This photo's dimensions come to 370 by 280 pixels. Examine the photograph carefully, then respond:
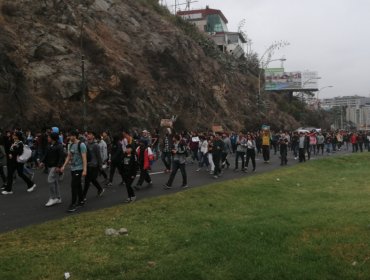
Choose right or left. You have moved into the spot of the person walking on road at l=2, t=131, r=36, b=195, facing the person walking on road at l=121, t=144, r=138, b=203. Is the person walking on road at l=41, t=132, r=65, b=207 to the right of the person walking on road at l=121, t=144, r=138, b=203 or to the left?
right

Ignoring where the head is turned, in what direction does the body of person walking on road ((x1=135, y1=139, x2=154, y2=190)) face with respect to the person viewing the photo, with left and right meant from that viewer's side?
facing the viewer and to the left of the viewer

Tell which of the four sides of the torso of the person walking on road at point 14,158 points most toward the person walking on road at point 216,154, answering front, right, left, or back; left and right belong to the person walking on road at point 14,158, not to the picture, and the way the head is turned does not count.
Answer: back

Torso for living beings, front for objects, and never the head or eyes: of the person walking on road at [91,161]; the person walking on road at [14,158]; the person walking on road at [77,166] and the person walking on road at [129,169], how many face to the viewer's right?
0

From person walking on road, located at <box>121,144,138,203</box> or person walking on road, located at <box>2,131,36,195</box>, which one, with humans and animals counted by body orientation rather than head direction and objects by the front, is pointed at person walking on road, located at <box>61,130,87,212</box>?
person walking on road, located at <box>121,144,138,203</box>

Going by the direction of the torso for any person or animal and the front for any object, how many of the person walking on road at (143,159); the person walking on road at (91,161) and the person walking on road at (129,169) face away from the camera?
0

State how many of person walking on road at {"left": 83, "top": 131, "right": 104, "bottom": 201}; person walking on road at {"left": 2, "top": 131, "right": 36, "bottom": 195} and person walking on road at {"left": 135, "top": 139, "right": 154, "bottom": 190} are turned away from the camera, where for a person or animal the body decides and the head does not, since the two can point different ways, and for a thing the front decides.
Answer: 0

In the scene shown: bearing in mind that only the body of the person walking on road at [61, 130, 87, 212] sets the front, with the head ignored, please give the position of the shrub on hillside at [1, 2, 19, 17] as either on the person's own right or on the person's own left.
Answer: on the person's own right

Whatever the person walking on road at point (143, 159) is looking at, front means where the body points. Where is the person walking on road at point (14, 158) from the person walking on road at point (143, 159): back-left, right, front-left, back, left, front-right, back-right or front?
front-right

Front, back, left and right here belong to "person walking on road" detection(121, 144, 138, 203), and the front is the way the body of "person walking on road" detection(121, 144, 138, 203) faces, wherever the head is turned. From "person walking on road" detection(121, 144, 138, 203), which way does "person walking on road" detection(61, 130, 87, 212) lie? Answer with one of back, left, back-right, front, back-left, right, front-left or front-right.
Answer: front

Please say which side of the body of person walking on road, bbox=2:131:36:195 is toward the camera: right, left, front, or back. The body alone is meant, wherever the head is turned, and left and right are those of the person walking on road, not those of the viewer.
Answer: left

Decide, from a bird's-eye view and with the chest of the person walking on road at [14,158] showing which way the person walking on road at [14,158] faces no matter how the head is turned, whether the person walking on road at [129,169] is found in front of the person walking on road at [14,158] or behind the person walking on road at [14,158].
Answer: behind

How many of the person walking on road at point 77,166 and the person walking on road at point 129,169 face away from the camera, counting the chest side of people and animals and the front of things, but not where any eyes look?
0
